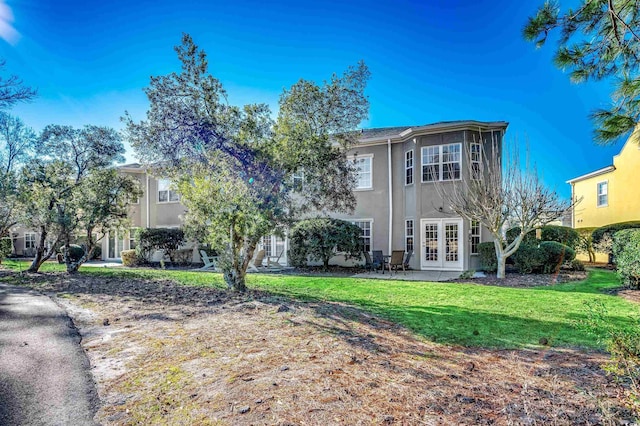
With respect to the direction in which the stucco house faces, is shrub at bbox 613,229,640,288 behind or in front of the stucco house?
in front

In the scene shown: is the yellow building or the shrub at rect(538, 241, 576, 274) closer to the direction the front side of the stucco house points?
the shrub

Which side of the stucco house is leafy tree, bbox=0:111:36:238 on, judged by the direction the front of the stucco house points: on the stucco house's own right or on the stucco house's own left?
on the stucco house's own right

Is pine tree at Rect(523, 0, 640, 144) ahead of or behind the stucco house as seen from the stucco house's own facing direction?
ahead

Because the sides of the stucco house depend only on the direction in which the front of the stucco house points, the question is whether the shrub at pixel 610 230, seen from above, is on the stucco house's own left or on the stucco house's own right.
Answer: on the stucco house's own left

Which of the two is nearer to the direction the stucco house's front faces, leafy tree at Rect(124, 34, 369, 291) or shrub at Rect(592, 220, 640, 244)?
the leafy tree

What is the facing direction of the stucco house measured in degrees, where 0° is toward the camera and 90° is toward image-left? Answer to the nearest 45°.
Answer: approximately 0°

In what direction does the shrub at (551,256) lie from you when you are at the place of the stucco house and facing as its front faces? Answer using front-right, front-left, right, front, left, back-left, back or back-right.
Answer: front-left
